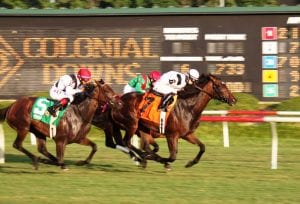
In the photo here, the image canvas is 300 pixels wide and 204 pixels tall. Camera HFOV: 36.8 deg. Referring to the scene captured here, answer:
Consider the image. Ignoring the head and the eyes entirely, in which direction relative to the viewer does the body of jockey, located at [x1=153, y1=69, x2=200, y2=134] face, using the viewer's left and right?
facing to the right of the viewer

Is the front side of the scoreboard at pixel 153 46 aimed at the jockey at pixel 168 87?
yes

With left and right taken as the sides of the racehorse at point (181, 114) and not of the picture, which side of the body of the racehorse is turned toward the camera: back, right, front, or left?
right

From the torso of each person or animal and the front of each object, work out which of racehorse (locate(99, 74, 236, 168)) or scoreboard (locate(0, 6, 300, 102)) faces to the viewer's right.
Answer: the racehorse

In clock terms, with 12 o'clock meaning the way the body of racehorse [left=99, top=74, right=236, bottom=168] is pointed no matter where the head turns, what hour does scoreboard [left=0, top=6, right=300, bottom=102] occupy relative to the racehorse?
The scoreboard is roughly at 9 o'clock from the racehorse.

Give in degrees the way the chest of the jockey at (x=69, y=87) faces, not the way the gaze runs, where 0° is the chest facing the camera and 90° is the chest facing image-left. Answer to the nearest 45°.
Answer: approximately 270°

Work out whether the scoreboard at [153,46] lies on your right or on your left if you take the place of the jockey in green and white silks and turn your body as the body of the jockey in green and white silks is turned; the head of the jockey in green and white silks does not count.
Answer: on your left

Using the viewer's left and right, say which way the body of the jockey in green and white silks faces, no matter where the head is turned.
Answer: facing to the right of the viewer

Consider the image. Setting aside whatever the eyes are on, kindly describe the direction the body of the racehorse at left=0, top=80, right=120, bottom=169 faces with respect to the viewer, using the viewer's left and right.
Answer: facing to the right of the viewer

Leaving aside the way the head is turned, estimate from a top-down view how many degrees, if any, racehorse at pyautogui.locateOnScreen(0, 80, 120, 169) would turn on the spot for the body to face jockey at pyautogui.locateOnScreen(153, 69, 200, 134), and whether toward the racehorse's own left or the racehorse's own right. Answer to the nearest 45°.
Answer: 0° — it already faces them

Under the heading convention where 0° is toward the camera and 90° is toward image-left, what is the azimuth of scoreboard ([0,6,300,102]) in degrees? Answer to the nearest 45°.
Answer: approximately 0°

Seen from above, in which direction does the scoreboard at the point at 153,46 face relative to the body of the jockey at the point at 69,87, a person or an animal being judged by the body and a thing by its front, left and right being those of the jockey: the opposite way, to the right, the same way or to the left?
to the right

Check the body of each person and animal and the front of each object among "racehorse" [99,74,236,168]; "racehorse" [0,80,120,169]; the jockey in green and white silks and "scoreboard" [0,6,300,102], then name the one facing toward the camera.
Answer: the scoreboard
